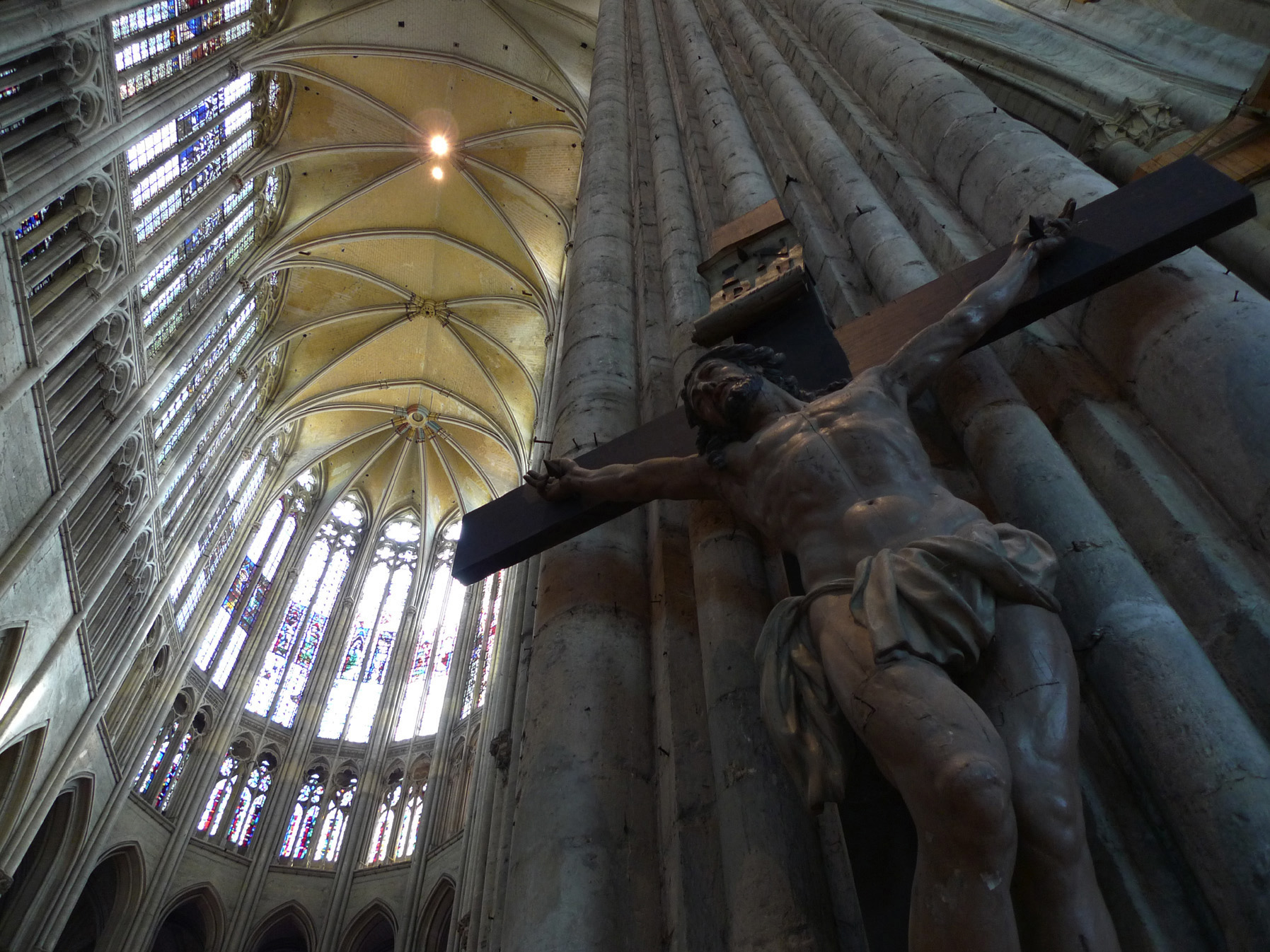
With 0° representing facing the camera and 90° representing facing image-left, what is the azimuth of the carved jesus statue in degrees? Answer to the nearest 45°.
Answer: approximately 0°
